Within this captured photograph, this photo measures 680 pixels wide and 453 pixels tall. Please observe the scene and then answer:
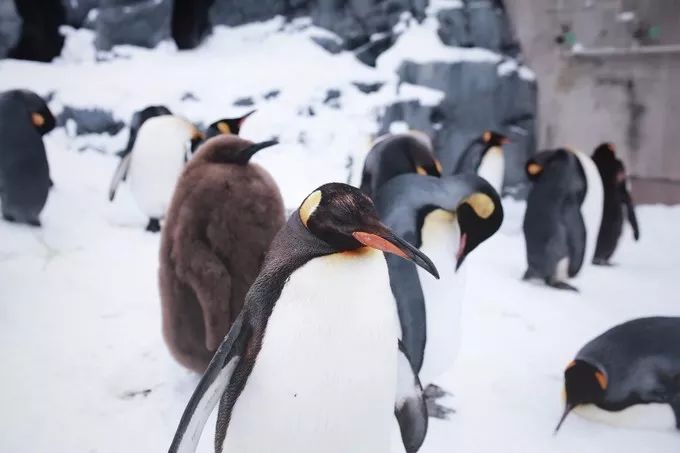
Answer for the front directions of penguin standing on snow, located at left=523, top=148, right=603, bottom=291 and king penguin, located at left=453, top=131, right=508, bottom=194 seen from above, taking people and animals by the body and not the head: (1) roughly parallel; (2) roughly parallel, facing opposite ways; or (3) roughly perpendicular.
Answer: roughly perpendicular

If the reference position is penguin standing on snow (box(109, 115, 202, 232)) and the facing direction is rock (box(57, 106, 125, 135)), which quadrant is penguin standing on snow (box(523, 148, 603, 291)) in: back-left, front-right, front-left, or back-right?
back-right

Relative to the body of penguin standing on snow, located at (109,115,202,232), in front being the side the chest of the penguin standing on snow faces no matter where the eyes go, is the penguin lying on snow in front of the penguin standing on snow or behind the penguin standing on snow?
in front

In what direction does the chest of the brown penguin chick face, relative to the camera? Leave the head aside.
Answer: to the viewer's right

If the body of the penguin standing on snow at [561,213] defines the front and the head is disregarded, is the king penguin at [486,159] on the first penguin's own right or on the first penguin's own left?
on the first penguin's own left

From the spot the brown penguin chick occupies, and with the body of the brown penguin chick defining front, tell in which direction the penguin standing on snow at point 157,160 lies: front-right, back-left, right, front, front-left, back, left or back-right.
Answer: left

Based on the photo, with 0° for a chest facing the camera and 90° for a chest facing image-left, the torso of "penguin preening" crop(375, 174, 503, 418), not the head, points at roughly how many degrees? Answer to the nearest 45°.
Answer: approximately 315°

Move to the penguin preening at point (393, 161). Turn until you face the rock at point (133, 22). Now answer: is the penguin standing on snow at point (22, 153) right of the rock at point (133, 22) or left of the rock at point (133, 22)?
left
